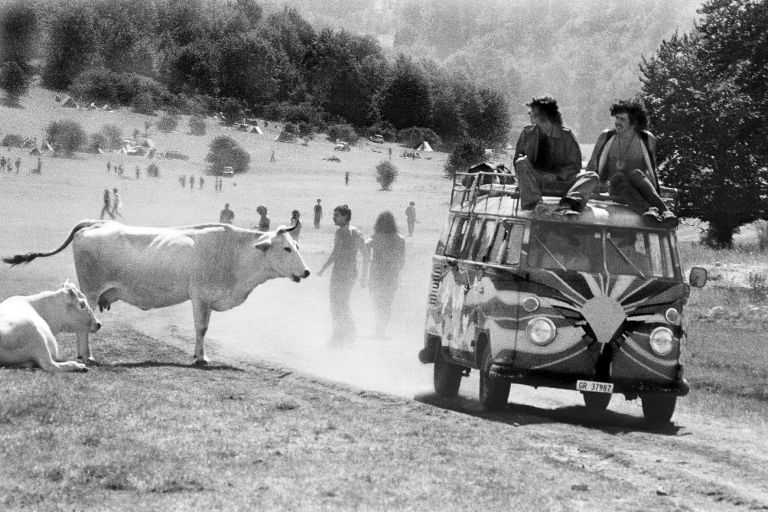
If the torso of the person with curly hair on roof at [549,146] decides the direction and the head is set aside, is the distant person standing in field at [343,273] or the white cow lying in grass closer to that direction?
the white cow lying in grass

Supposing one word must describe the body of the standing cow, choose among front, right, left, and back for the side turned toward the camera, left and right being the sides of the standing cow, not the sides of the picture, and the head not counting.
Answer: right

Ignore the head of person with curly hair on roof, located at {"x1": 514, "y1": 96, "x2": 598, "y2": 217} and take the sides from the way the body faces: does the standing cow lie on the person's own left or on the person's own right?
on the person's own right

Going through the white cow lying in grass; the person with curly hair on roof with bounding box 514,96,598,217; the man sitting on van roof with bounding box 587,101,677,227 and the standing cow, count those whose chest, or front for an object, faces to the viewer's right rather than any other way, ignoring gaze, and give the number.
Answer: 2

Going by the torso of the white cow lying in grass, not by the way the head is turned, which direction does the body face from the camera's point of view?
to the viewer's right

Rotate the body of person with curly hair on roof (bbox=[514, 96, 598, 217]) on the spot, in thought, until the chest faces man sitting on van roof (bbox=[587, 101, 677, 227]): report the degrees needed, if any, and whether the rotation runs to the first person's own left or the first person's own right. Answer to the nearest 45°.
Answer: approximately 90° to the first person's own left

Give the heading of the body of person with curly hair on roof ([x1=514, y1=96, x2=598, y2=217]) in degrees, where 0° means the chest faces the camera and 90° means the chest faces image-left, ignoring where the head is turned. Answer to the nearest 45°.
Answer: approximately 0°

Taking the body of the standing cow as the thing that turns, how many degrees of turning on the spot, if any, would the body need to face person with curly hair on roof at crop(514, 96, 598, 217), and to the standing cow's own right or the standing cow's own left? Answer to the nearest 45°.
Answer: approximately 45° to the standing cow's own right

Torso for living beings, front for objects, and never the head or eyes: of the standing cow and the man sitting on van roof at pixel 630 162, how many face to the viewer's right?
1
